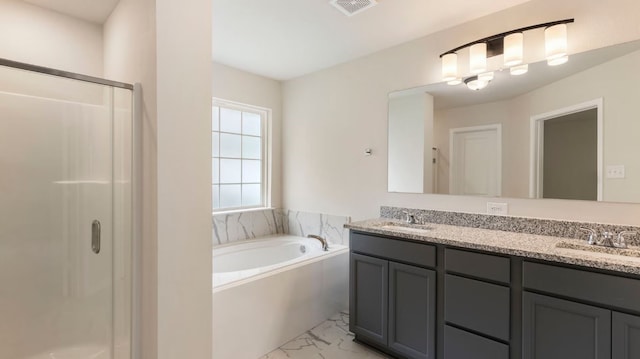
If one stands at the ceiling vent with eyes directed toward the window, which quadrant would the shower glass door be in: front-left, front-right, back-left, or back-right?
front-left

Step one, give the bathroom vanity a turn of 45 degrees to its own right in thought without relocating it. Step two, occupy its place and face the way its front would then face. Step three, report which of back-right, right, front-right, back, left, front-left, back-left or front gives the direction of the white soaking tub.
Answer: front

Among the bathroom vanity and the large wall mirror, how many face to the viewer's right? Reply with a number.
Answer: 0

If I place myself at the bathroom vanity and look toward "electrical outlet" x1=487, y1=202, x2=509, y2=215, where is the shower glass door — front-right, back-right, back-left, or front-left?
back-left

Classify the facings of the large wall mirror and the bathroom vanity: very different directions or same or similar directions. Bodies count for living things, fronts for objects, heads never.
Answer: same or similar directions

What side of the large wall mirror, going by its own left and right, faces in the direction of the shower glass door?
front

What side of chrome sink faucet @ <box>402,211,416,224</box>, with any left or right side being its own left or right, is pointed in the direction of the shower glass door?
front

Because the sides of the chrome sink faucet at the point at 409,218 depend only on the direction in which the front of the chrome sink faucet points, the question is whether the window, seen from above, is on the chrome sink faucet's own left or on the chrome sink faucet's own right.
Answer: on the chrome sink faucet's own right

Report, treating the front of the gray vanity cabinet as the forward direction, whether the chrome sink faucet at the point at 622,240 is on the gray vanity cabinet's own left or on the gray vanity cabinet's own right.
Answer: on the gray vanity cabinet's own left

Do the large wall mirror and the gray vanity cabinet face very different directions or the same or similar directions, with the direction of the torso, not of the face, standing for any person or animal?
same or similar directions

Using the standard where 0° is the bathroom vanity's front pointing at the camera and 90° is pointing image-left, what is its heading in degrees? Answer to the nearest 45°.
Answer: approximately 45°

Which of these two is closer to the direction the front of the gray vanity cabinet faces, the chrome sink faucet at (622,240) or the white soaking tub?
the white soaking tub

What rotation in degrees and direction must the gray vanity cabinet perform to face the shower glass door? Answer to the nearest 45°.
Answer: approximately 45° to its right

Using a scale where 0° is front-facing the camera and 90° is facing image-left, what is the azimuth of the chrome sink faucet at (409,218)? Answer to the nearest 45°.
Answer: approximately 45°

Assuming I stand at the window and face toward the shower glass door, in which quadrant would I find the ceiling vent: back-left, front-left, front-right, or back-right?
front-left
